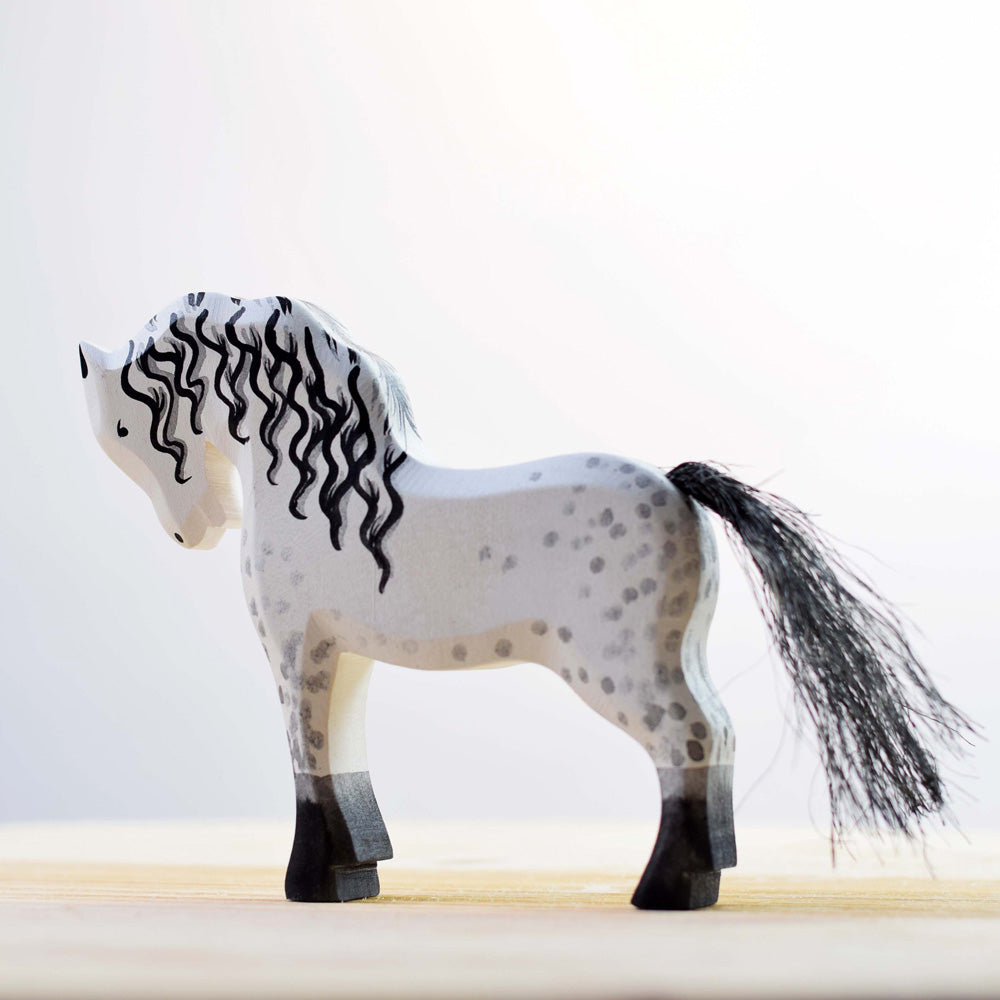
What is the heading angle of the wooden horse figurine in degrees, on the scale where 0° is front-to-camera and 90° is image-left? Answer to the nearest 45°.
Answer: approximately 90°
